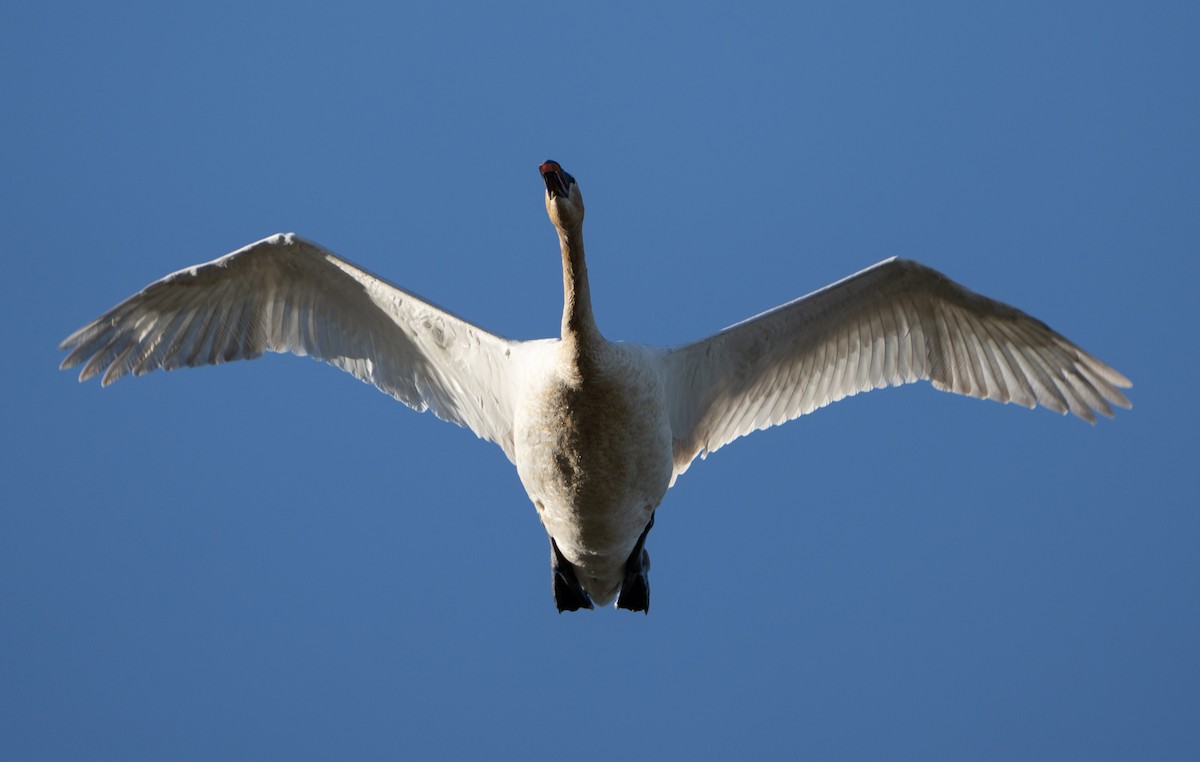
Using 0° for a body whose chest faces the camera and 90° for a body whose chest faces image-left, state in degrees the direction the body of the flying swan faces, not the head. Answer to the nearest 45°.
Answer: approximately 0°
